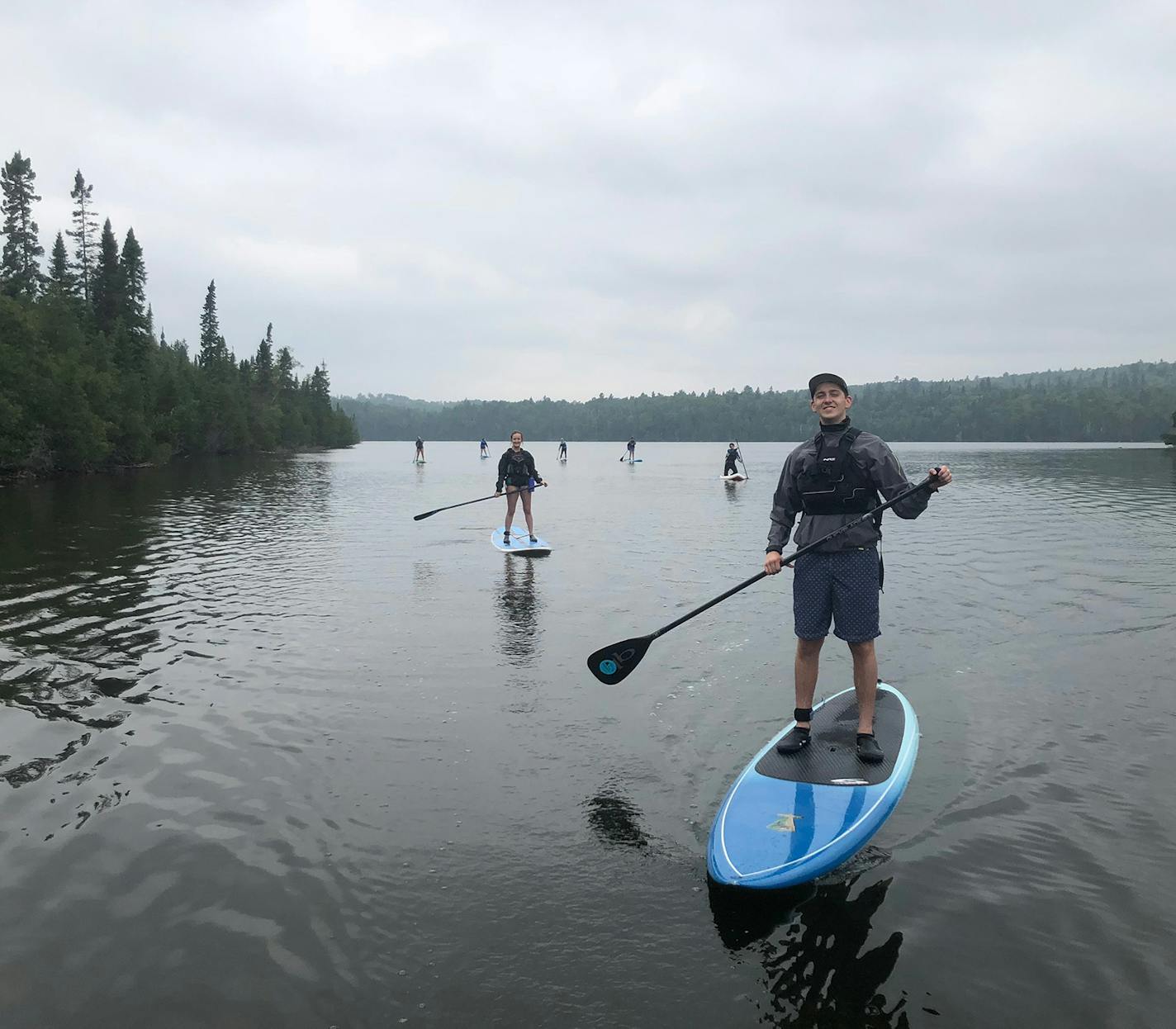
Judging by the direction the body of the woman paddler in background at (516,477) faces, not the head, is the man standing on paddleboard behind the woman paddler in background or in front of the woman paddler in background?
in front

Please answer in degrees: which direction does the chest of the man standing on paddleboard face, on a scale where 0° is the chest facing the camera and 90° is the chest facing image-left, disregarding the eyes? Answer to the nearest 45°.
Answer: approximately 0°

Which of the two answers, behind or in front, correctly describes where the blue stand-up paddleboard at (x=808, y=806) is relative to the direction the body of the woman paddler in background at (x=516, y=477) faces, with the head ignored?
in front

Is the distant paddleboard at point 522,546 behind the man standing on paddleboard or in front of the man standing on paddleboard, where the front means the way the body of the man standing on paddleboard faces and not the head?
behind

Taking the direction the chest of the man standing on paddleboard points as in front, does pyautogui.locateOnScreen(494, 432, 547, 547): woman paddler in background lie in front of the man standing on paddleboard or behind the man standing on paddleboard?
behind

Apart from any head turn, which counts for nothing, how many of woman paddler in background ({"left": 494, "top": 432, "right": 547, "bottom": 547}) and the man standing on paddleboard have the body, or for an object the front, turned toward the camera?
2
